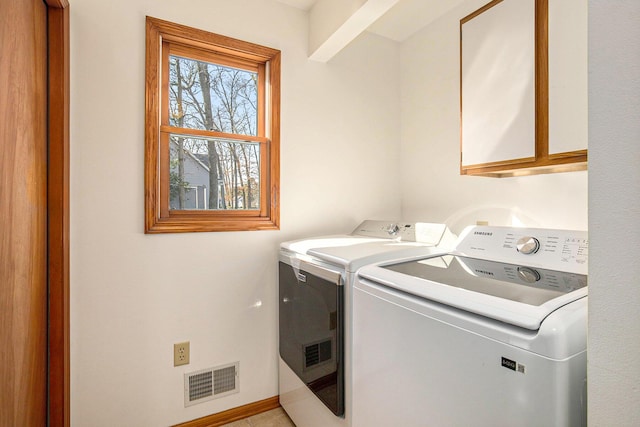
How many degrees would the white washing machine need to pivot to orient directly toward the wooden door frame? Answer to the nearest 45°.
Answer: approximately 45° to its right

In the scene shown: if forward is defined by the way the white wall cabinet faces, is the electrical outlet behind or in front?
in front

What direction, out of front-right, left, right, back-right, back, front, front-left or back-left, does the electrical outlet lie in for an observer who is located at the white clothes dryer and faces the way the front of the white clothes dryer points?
front-right

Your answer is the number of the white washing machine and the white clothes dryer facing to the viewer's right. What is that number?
0

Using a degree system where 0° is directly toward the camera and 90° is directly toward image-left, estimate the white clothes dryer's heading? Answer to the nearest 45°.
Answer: approximately 45°

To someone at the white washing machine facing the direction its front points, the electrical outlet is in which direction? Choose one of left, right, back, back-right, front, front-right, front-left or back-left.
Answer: front-right

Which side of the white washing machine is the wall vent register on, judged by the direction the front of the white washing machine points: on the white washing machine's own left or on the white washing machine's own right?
on the white washing machine's own right
